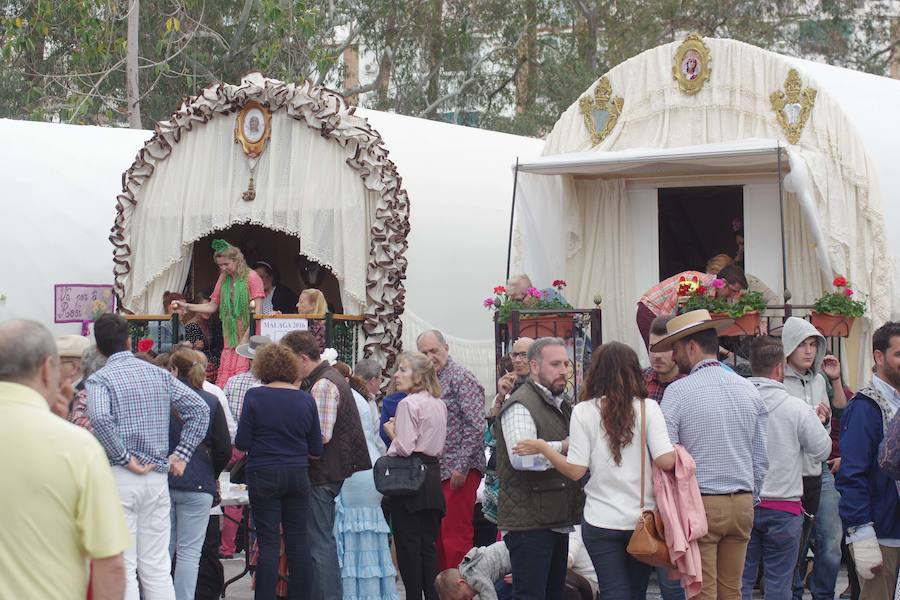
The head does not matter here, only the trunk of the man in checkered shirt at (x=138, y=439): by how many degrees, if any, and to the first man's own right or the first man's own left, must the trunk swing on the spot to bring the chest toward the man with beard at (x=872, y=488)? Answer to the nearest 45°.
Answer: approximately 135° to the first man's own right

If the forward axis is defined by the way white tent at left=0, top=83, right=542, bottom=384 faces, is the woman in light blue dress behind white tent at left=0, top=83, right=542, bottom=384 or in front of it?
in front

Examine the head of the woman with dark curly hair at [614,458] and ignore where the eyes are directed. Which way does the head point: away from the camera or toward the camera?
away from the camera

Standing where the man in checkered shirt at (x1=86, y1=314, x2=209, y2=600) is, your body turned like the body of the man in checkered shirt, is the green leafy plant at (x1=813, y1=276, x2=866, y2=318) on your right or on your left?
on your right

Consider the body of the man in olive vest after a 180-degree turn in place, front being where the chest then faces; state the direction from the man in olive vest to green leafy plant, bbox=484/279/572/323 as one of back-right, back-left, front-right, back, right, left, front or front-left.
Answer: front-right

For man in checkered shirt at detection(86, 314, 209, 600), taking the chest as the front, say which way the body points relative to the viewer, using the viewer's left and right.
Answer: facing away from the viewer

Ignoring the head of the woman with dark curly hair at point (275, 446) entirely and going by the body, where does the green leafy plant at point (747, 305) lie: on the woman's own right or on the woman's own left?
on the woman's own right

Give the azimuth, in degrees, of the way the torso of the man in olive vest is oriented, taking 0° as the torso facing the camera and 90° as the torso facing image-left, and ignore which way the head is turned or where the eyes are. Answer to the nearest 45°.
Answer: approximately 315°

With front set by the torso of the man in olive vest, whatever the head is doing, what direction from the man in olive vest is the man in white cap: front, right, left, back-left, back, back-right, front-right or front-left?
back-right

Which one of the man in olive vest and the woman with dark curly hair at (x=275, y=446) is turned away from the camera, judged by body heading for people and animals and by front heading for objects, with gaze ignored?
the woman with dark curly hair

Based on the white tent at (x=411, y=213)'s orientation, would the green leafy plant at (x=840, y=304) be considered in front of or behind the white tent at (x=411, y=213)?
in front

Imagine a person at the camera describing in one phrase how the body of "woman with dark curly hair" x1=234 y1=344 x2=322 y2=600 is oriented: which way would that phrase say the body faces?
away from the camera

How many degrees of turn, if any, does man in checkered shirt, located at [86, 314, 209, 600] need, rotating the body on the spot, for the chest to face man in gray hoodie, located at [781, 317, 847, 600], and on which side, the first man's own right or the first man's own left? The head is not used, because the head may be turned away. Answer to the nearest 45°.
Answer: approximately 90° to the first man's own right
